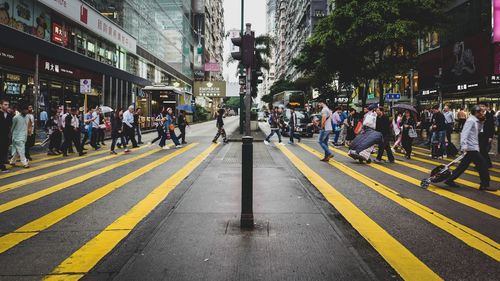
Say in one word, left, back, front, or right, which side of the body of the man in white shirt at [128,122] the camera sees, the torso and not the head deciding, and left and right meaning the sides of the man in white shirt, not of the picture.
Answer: right

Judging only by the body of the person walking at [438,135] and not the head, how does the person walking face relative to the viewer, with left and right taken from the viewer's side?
facing to the left of the viewer

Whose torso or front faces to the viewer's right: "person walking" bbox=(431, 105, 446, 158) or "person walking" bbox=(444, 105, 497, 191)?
"person walking" bbox=(444, 105, 497, 191)

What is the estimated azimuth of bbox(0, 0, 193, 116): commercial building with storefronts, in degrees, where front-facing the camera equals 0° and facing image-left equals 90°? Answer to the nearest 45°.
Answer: approximately 315°

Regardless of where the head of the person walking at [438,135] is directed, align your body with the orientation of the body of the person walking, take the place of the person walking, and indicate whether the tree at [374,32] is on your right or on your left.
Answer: on your right

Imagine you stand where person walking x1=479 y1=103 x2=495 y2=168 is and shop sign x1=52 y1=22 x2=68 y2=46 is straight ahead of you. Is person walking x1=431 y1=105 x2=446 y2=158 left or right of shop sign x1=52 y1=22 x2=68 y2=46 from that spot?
right

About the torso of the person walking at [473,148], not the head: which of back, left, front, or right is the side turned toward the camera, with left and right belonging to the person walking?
right
